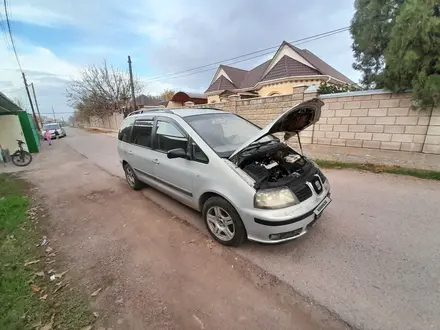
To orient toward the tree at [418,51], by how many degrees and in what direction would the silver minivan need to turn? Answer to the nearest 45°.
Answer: approximately 90° to its left

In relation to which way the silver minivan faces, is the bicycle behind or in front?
behind

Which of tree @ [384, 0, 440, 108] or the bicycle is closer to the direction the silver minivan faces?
the tree

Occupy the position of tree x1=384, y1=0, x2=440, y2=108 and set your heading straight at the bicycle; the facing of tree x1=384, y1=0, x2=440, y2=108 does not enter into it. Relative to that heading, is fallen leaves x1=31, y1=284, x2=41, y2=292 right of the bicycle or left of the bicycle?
left

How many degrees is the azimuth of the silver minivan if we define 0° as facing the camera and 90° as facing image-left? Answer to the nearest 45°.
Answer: approximately 315°

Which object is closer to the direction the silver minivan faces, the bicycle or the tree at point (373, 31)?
the tree

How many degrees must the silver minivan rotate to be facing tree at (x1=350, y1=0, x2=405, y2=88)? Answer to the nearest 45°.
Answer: approximately 90° to its left
